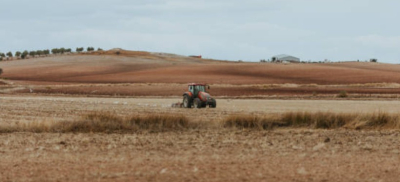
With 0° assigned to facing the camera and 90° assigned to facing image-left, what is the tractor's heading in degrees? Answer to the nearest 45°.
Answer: approximately 315°
